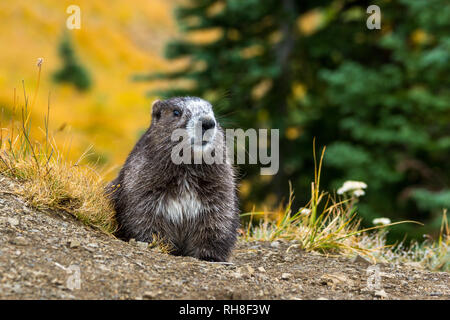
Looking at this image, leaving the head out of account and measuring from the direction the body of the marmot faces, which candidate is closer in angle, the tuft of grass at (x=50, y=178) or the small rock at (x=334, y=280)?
the small rock

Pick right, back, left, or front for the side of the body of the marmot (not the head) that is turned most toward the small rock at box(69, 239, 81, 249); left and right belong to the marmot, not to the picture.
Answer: right

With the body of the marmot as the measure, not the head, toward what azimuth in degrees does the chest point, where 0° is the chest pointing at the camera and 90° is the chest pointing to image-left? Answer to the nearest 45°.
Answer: approximately 315°

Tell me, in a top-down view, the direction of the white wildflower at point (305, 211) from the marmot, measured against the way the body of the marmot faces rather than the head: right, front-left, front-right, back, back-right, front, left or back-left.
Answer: left

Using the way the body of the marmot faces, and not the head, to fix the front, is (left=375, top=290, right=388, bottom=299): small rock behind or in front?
in front

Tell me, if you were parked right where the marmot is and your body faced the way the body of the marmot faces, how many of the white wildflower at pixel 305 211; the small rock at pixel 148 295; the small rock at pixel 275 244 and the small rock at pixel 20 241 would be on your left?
2

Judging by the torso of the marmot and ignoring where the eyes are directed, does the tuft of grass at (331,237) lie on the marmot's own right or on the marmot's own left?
on the marmot's own left

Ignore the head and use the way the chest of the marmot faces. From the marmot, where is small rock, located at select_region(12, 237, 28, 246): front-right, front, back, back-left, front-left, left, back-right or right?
right

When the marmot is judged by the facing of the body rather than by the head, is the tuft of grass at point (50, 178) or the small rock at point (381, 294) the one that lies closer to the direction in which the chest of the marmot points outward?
the small rock

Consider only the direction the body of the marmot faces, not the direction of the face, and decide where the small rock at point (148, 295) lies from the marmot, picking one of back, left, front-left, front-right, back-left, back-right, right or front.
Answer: front-right
